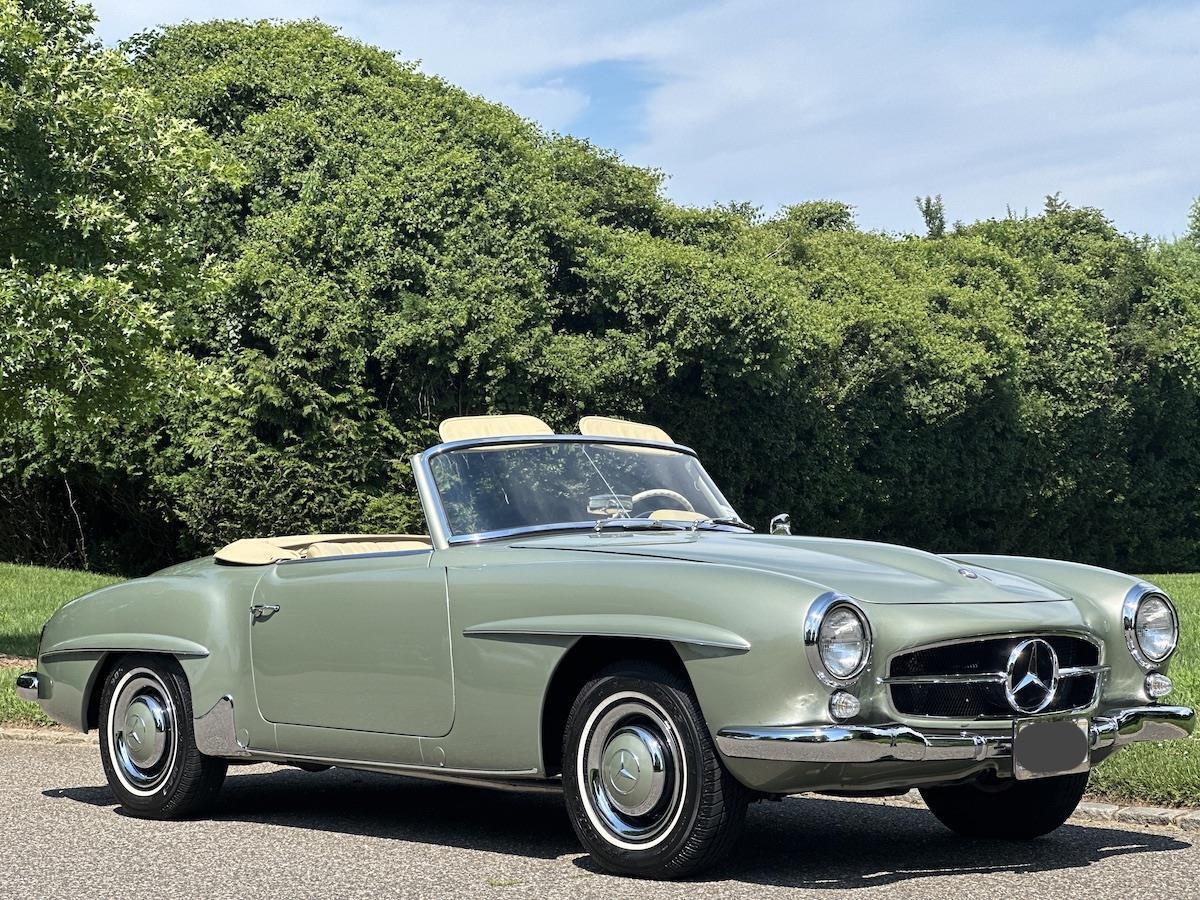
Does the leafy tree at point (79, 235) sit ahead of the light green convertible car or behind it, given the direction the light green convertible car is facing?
behind

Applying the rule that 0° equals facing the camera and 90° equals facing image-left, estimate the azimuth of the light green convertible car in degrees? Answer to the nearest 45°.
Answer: approximately 315°

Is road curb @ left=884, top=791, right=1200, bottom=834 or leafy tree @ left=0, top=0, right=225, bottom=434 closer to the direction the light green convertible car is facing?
the road curb

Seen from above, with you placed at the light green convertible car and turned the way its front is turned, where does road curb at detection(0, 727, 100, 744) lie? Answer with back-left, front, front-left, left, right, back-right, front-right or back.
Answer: back

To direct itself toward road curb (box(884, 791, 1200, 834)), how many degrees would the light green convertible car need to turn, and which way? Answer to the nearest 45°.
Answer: approximately 90° to its left
